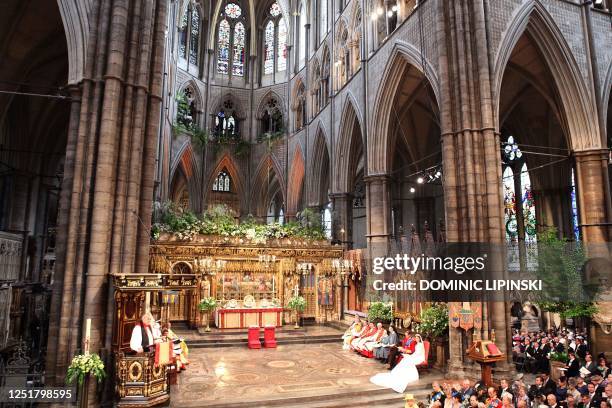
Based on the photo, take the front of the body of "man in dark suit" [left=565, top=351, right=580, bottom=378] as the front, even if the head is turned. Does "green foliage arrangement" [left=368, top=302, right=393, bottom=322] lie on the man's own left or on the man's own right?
on the man's own right

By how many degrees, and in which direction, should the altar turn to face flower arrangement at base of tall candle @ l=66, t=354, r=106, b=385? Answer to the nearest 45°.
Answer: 0° — it already faces it

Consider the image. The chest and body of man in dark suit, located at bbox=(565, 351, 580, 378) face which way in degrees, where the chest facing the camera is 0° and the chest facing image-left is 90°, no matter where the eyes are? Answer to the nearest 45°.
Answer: approximately 45°

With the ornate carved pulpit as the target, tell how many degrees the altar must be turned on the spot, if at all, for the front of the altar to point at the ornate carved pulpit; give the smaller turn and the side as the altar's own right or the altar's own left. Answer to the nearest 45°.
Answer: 0° — it already faces it

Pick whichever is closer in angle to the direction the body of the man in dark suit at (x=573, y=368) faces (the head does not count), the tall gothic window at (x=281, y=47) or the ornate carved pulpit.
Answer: the ornate carved pulpit

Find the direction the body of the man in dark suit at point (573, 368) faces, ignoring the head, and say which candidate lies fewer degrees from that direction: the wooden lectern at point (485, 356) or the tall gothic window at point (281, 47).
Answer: the wooden lectern

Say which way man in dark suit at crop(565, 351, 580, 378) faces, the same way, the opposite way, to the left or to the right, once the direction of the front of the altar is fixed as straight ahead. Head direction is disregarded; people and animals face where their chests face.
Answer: to the right
